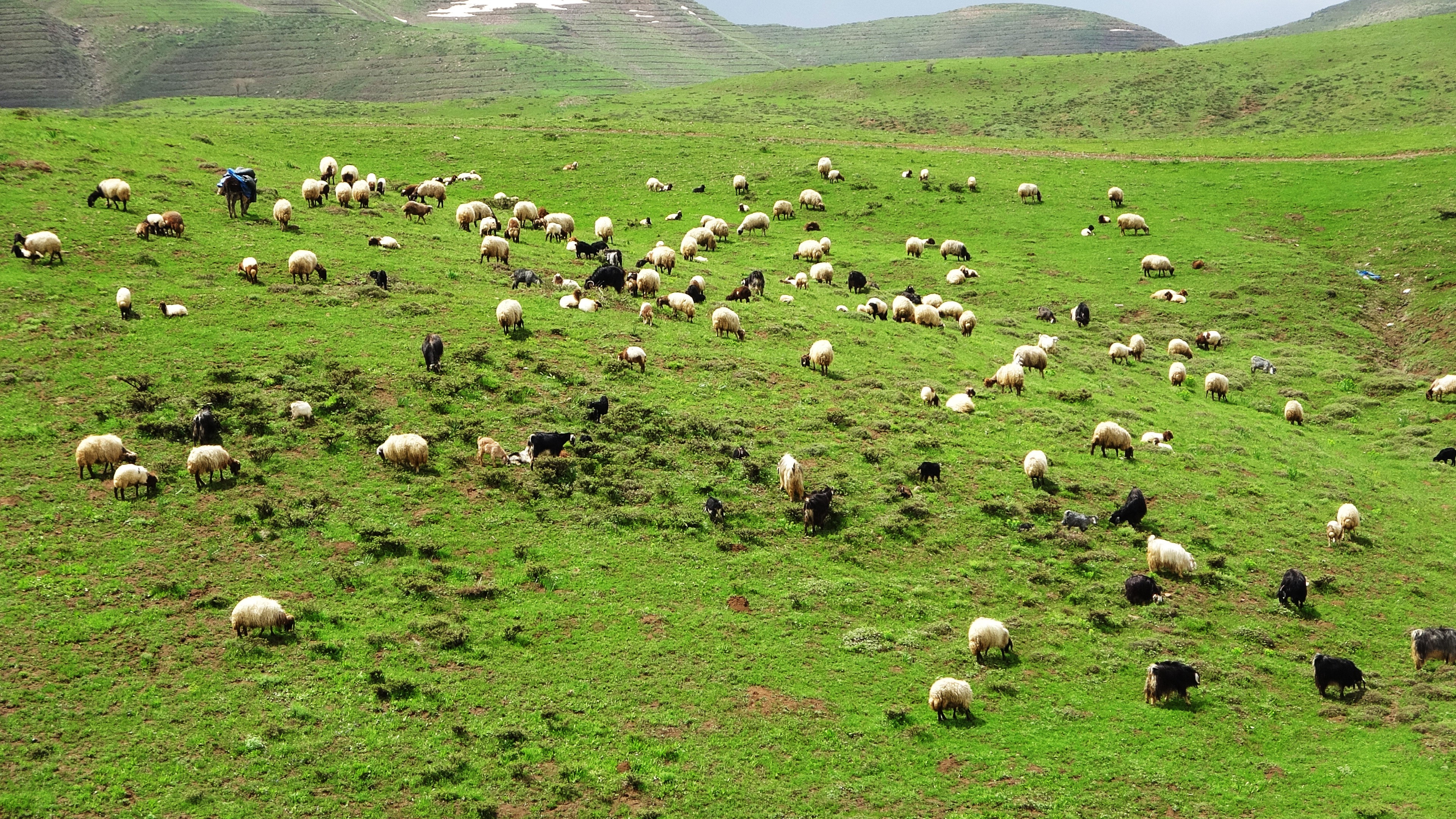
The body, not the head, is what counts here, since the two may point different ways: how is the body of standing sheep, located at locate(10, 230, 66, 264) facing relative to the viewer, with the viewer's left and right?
facing to the left of the viewer

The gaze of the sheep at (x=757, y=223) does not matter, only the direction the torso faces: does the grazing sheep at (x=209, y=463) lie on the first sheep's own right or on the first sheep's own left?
on the first sheep's own left

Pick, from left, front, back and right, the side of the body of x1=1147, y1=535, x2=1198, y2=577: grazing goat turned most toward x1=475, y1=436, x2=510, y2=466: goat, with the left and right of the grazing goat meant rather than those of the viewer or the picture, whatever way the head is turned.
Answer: back

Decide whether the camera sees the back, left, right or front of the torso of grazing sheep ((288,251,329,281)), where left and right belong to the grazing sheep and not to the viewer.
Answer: right

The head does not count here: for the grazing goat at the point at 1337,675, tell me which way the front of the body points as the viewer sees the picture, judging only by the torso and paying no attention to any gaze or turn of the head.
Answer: to the viewer's right

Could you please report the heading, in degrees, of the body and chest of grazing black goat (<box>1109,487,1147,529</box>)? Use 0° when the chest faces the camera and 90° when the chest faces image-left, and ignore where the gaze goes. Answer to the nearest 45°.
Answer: approximately 45°

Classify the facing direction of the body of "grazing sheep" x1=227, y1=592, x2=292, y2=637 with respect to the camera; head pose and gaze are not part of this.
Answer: to the viewer's right

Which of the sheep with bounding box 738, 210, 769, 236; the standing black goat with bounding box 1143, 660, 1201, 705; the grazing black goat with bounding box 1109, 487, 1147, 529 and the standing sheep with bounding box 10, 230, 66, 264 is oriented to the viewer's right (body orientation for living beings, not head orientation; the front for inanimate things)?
the standing black goat with bounding box 1143, 660, 1201, 705

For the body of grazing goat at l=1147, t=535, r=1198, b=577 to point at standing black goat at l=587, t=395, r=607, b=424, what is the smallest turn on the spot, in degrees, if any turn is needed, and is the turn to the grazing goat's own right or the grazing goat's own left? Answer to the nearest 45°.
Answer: approximately 180°
